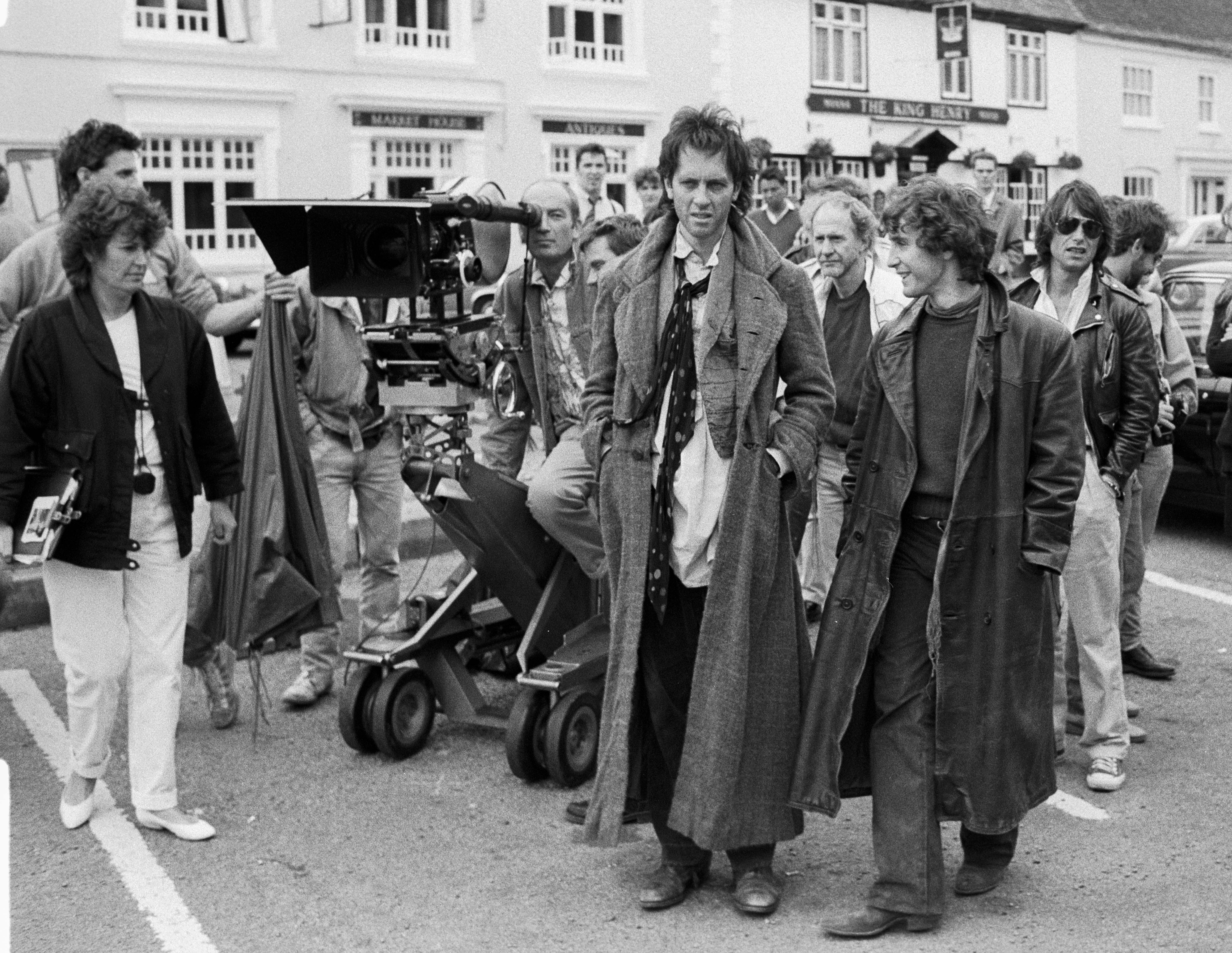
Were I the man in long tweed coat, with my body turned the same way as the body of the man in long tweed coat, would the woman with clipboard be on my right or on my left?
on my right

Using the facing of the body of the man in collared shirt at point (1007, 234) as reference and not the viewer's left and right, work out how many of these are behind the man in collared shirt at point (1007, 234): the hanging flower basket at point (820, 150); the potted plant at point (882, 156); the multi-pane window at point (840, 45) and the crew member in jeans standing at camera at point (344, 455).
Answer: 3

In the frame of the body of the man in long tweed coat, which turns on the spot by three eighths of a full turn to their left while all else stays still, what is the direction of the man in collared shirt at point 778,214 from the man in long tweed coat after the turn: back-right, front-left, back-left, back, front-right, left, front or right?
front-left

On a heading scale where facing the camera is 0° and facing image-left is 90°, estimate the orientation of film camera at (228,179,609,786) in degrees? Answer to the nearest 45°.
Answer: approximately 45°

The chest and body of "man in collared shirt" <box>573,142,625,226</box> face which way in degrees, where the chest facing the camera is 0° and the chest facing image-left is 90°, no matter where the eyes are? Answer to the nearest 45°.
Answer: approximately 0°

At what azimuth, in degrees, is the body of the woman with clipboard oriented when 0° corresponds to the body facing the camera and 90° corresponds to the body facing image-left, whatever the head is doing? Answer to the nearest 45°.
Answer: approximately 315°
